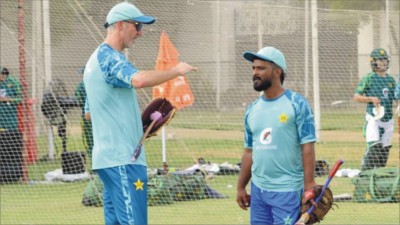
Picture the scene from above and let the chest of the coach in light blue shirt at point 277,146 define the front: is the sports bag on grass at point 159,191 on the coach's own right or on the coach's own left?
on the coach's own right

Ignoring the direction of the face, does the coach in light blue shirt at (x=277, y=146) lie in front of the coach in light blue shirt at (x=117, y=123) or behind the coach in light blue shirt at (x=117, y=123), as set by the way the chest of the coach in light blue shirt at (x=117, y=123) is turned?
in front

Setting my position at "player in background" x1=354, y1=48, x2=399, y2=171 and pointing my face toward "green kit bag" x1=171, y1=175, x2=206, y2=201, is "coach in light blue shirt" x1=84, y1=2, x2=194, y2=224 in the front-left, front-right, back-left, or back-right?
front-left

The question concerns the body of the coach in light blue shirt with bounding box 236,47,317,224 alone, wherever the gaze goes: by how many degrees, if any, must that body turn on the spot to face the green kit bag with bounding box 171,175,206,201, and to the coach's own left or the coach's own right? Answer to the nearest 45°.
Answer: approximately 135° to the coach's own right

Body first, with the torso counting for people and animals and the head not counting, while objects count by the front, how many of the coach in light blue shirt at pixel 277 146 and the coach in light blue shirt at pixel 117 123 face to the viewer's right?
1

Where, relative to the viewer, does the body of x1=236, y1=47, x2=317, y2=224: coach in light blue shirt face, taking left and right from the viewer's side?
facing the viewer and to the left of the viewer

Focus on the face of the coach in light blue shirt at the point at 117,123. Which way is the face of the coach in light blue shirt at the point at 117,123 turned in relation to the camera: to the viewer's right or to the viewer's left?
to the viewer's right

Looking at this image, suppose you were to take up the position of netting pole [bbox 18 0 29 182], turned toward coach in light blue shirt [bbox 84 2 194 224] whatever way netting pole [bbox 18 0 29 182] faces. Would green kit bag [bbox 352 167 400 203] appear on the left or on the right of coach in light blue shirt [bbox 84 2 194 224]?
left

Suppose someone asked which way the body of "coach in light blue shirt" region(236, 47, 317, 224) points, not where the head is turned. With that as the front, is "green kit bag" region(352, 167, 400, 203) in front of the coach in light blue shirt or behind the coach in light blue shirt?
behind

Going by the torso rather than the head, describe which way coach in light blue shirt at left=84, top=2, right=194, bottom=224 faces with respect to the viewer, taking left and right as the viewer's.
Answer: facing to the right of the viewer

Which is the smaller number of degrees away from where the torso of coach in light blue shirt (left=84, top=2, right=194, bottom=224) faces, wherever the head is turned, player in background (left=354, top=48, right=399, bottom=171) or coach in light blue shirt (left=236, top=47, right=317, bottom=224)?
the coach in light blue shirt
